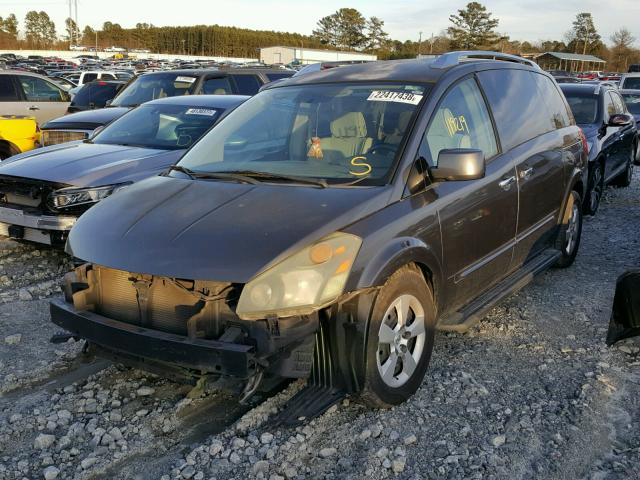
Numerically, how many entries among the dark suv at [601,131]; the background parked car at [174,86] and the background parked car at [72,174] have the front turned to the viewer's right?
0

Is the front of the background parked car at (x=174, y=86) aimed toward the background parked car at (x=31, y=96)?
no

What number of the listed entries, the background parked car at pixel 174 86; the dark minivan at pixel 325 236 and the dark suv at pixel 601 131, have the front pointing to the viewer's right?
0

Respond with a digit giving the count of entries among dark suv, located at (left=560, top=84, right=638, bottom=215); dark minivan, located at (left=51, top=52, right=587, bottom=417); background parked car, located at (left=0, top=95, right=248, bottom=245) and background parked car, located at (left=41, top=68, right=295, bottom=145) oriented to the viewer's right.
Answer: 0

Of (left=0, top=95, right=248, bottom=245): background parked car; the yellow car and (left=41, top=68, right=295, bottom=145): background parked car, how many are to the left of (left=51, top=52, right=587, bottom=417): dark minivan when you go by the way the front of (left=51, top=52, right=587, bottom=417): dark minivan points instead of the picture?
0

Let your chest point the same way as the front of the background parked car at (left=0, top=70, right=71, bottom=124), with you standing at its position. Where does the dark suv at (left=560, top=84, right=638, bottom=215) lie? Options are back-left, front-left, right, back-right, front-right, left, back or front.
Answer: front-right

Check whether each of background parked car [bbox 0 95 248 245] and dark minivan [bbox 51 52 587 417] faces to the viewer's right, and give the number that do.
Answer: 0

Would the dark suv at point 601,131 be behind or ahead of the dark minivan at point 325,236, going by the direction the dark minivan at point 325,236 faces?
behind

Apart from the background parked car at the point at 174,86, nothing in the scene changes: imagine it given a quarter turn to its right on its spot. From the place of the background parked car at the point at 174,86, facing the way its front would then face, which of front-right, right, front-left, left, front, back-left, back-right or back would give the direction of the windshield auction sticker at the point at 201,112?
back-left

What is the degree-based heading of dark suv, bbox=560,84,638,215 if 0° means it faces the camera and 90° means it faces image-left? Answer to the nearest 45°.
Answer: approximately 45°

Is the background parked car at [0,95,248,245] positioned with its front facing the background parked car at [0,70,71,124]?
no

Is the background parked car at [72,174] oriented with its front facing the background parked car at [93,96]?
no

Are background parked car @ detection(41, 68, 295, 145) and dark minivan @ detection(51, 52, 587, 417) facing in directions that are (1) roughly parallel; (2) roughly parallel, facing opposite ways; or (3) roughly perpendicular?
roughly parallel

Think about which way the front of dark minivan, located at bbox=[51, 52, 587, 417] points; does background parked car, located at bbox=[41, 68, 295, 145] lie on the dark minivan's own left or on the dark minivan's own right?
on the dark minivan's own right

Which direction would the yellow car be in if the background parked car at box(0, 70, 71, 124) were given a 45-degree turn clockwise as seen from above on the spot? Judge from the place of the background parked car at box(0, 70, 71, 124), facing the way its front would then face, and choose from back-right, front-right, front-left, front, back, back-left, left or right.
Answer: front-right

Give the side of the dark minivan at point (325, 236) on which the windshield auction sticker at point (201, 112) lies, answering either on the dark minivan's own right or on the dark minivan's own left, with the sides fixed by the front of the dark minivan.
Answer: on the dark minivan's own right

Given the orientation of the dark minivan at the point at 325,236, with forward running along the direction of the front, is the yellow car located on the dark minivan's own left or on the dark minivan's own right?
on the dark minivan's own right

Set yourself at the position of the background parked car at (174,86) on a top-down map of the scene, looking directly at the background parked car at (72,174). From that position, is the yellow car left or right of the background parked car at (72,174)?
right
